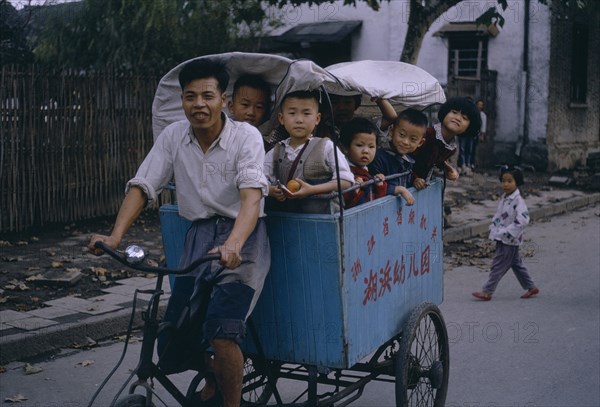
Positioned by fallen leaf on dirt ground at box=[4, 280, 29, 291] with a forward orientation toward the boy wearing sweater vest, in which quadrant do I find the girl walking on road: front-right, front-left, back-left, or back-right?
front-left

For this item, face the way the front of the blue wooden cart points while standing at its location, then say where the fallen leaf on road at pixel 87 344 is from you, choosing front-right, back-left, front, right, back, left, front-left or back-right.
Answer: right

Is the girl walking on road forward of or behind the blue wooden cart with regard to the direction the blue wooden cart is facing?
behind

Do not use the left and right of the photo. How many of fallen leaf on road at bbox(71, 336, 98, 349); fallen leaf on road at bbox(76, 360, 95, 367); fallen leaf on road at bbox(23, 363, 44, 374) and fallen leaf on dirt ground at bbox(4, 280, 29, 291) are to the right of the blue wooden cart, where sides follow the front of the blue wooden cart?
4

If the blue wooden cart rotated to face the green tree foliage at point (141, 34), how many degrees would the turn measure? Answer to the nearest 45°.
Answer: approximately 135° to its right

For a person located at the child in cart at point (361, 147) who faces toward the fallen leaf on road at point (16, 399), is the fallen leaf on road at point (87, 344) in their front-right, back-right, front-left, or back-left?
front-right

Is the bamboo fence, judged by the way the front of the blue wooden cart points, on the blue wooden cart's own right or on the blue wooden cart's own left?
on the blue wooden cart's own right

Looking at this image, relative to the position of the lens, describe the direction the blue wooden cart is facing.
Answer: facing the viewer and to the left of the viewer

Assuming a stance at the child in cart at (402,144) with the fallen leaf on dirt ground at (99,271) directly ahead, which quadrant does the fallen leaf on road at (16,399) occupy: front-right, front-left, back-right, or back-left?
front-left

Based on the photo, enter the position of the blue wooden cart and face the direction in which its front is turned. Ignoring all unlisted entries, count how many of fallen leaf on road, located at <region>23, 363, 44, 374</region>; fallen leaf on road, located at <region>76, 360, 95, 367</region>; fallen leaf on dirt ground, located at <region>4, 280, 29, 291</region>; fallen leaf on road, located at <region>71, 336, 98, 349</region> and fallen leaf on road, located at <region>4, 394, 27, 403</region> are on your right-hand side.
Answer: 5
